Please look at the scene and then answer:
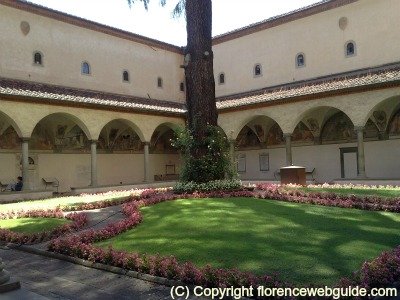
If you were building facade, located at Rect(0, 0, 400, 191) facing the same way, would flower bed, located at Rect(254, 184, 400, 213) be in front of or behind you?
in front

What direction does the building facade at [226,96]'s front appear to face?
toward the camera

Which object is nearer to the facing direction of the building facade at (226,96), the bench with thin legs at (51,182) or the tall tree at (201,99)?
the tall tree

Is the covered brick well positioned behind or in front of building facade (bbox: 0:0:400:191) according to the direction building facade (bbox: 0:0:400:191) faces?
in front

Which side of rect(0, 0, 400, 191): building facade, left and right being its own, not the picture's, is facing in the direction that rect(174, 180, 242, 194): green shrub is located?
front

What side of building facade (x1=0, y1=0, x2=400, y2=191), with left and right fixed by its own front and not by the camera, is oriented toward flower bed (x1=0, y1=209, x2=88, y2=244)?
front

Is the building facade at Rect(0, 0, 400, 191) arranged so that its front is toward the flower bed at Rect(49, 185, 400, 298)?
yes
